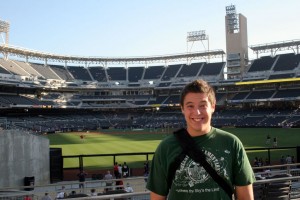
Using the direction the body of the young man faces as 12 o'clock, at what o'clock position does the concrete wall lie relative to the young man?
The concrete wall is roughly at 5 o'clock from the young man.

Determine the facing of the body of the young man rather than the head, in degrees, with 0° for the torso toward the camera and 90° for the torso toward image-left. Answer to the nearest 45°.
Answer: approximately 0°
